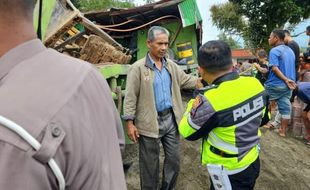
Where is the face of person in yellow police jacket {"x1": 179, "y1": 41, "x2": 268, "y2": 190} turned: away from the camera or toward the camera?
away from the camera

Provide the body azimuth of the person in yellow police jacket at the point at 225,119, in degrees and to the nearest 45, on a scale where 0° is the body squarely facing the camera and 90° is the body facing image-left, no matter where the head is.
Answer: approximately 135°

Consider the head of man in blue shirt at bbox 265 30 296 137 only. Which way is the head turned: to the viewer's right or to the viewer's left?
to the viewer's left

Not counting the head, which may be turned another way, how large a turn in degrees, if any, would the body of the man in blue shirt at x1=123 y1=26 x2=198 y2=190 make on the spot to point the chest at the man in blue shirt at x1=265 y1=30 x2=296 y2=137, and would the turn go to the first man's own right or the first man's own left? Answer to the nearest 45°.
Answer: approximately 90° to the first man's own left

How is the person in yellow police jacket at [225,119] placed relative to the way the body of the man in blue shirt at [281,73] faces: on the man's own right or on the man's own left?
on the man's own left

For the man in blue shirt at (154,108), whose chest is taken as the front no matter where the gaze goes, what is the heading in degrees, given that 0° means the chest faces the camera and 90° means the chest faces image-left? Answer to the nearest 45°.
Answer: approximately 315°

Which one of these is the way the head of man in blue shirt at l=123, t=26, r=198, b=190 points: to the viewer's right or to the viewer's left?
to the viewer's right

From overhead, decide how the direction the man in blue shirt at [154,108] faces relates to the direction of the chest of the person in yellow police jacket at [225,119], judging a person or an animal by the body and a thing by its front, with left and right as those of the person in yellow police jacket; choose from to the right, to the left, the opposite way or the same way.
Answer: the opposite way
